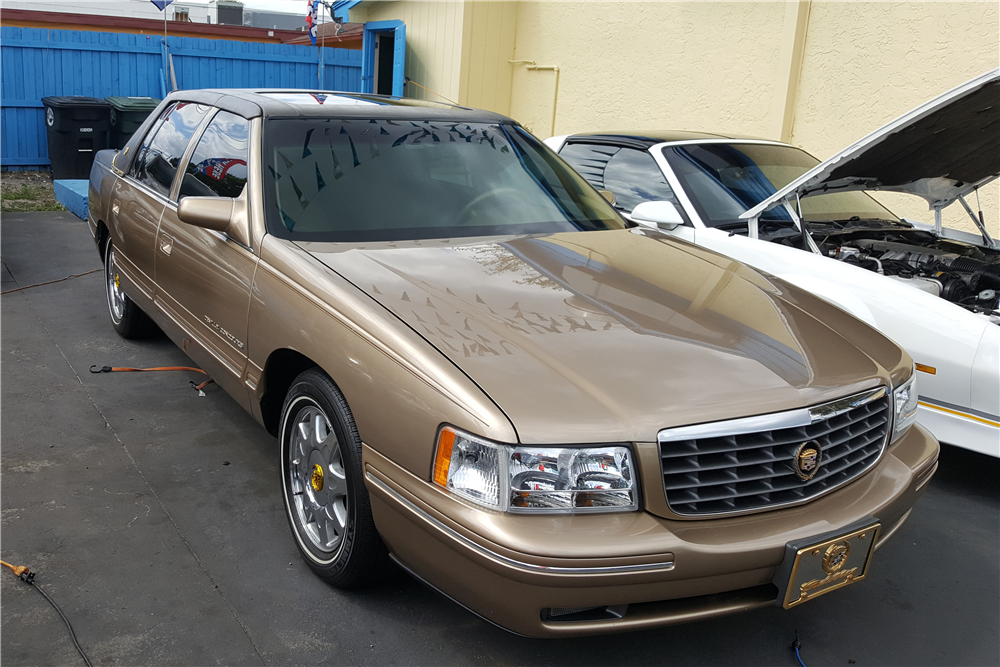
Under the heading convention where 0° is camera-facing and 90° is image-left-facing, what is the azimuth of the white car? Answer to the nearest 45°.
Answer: approximately 315°

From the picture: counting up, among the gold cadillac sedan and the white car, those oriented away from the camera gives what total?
0

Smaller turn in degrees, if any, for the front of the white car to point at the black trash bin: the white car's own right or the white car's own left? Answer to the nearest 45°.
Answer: approximately 180°

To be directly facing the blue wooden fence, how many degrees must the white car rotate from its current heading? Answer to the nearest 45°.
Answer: approximately 180°

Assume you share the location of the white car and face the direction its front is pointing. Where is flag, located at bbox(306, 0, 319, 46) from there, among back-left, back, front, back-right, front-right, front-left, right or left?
back

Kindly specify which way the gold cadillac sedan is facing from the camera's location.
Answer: facing the viewer and to the right of the viewer

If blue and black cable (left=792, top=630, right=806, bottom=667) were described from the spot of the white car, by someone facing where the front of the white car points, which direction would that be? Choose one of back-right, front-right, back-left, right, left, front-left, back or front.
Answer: front-right

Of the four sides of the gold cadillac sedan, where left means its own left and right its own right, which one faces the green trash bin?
back

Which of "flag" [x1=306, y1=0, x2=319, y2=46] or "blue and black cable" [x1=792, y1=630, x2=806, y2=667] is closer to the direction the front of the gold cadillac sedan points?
the blue and black cable

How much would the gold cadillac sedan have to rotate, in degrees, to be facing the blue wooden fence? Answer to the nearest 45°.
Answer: approximately 180°

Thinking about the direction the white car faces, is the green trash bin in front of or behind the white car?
behind

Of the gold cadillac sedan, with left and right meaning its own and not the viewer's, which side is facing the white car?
left

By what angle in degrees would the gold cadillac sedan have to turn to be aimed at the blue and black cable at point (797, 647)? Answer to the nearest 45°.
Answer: approximately 45° to its left

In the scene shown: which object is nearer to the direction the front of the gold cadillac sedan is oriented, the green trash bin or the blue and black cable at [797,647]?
the blue and black cable

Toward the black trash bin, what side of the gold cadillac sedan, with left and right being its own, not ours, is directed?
back

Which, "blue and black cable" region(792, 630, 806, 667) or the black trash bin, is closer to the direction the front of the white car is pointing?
the blue and black cable
